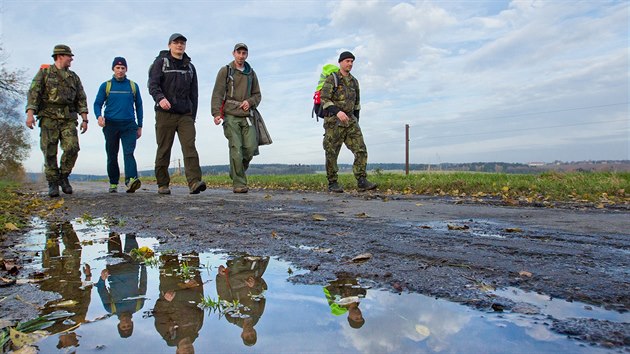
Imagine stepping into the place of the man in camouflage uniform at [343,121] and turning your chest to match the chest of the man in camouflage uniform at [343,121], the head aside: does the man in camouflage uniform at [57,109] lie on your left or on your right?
on your right

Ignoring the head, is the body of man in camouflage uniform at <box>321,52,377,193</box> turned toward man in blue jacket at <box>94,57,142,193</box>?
no

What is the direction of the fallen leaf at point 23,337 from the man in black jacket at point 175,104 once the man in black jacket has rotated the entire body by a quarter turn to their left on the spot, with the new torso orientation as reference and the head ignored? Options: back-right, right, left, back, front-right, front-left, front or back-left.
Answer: back-right

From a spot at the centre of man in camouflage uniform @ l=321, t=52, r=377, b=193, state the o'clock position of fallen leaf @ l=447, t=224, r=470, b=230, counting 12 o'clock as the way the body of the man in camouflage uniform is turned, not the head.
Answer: The fallen leaf is roughly at 1 o'clock from the man in camouflage uniform.

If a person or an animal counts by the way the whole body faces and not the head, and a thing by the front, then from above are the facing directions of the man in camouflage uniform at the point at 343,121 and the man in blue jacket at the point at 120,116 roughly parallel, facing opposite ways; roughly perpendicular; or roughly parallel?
roughly parallel

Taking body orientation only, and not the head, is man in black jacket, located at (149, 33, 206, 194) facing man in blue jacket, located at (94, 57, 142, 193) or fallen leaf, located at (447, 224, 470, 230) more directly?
the fallen leaf

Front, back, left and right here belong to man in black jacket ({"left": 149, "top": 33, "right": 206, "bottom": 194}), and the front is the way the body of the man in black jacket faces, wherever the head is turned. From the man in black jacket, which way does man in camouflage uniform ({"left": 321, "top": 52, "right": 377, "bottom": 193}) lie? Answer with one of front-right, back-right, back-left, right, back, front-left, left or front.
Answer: front-left

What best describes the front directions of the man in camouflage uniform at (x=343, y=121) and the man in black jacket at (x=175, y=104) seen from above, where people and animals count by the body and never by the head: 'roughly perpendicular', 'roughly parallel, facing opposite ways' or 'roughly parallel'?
roughly parallel

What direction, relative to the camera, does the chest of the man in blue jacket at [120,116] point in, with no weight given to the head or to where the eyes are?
toward the camera

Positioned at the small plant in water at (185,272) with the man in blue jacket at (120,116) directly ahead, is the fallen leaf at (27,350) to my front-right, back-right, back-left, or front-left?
back-left

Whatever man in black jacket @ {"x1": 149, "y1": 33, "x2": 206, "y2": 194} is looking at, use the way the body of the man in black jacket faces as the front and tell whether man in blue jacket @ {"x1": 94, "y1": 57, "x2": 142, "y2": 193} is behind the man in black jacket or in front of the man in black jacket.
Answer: behind

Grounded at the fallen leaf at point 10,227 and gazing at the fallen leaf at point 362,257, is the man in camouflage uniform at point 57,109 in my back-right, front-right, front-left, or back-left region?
back-left

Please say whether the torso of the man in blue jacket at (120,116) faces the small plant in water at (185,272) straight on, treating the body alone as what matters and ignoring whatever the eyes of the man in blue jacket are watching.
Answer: yes

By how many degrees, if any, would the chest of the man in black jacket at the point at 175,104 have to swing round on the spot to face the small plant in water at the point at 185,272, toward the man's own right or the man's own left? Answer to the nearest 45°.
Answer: approximately 45° to the man's own right

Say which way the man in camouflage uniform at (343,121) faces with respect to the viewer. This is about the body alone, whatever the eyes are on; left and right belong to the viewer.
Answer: facing the viewer and to the right of the viewer
